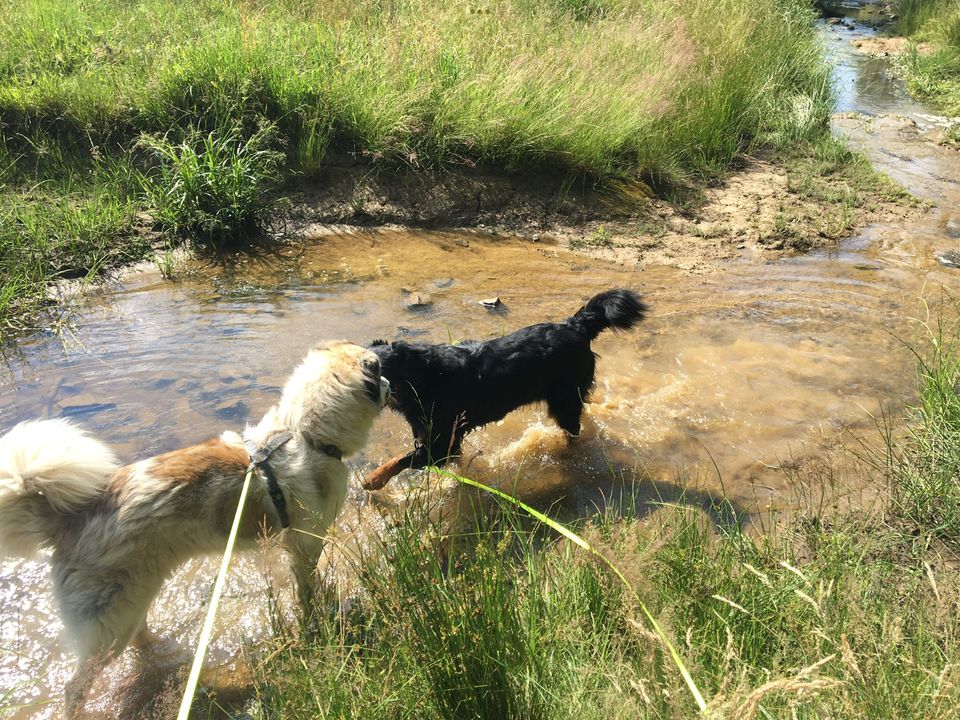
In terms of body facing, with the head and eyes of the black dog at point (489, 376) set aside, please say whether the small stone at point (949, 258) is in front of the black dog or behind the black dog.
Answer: behind

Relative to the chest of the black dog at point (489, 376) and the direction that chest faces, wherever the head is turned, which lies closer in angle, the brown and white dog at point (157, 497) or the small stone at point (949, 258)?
the brown and white dog

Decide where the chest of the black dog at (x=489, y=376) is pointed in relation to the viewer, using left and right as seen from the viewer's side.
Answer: facing to the left of the viewer

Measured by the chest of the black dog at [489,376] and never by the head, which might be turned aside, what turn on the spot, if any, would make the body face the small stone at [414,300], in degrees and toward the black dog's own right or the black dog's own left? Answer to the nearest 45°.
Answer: approximately 90° to the black dog's own right

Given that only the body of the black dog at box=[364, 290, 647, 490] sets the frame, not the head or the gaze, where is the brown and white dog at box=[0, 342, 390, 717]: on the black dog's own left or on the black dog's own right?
on the black dog's own left

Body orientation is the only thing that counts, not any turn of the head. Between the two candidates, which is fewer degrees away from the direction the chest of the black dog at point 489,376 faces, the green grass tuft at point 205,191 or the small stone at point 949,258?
the green grass tuft
